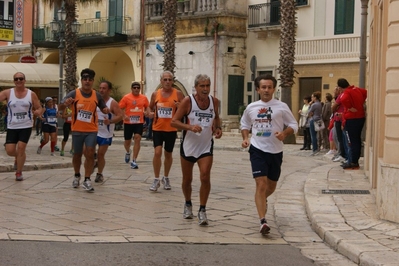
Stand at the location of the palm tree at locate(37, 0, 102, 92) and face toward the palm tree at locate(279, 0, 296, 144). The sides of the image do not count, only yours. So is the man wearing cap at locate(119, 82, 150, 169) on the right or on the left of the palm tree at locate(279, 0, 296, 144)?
right

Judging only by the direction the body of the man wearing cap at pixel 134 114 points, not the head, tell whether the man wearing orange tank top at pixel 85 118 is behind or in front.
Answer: in front

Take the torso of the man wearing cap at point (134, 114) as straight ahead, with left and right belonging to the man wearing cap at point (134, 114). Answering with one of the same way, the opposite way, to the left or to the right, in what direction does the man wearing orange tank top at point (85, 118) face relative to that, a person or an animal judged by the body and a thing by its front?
the same way

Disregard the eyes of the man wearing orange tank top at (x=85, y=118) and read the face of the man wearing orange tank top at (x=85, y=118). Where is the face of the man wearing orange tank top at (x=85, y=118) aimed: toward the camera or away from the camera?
toward the camera

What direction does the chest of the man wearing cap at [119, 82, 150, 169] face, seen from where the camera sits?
toward the camera

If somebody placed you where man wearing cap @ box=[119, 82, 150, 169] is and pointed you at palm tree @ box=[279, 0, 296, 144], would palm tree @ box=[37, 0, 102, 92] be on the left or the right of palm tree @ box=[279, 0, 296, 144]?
left

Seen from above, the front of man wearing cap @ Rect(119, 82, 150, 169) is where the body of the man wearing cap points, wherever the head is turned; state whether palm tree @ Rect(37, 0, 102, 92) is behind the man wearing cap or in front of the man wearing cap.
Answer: behind

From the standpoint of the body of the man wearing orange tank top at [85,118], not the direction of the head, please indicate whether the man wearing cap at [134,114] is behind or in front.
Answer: behind

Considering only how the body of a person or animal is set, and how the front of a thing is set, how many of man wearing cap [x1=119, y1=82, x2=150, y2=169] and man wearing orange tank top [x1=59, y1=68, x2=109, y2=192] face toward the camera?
2

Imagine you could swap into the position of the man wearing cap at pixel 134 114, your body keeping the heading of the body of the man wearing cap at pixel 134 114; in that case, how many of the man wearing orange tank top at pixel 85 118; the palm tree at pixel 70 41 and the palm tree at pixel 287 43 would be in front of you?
1

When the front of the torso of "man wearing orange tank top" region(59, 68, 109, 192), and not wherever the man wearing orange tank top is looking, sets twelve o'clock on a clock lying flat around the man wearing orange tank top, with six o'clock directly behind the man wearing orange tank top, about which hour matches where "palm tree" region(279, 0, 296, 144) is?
The palm tree is roughly at 7 o'clock from the man wearing orange tank top.

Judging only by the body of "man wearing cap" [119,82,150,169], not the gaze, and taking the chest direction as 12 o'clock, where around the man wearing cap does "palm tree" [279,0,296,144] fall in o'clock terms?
The palm tree is roughly at 7 o'clock from the man wearing cap.
